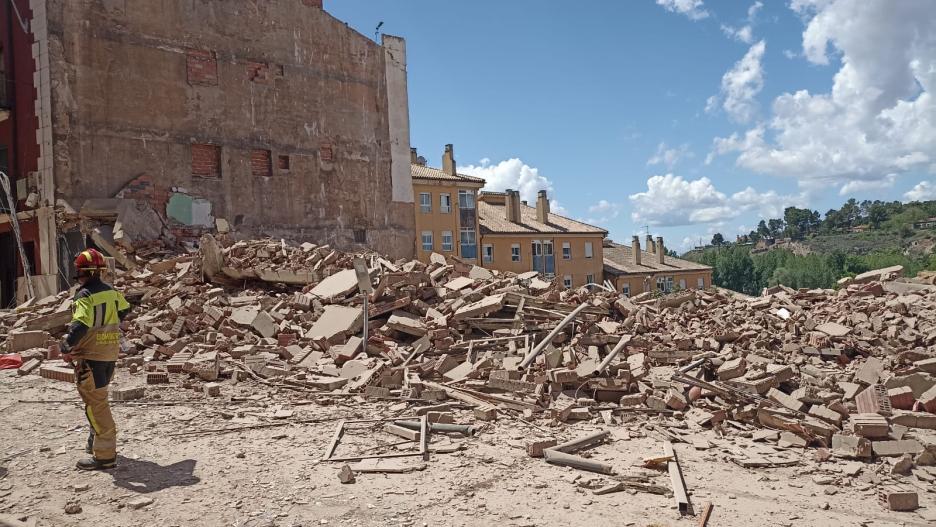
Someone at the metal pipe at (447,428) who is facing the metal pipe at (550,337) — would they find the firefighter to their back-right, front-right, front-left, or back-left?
back-left

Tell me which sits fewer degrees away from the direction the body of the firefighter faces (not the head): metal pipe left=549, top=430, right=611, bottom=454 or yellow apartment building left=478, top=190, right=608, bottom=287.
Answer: the yellow apartment building

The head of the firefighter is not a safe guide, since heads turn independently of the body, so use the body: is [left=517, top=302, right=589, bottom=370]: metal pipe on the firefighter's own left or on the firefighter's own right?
on the firefighter's own right
